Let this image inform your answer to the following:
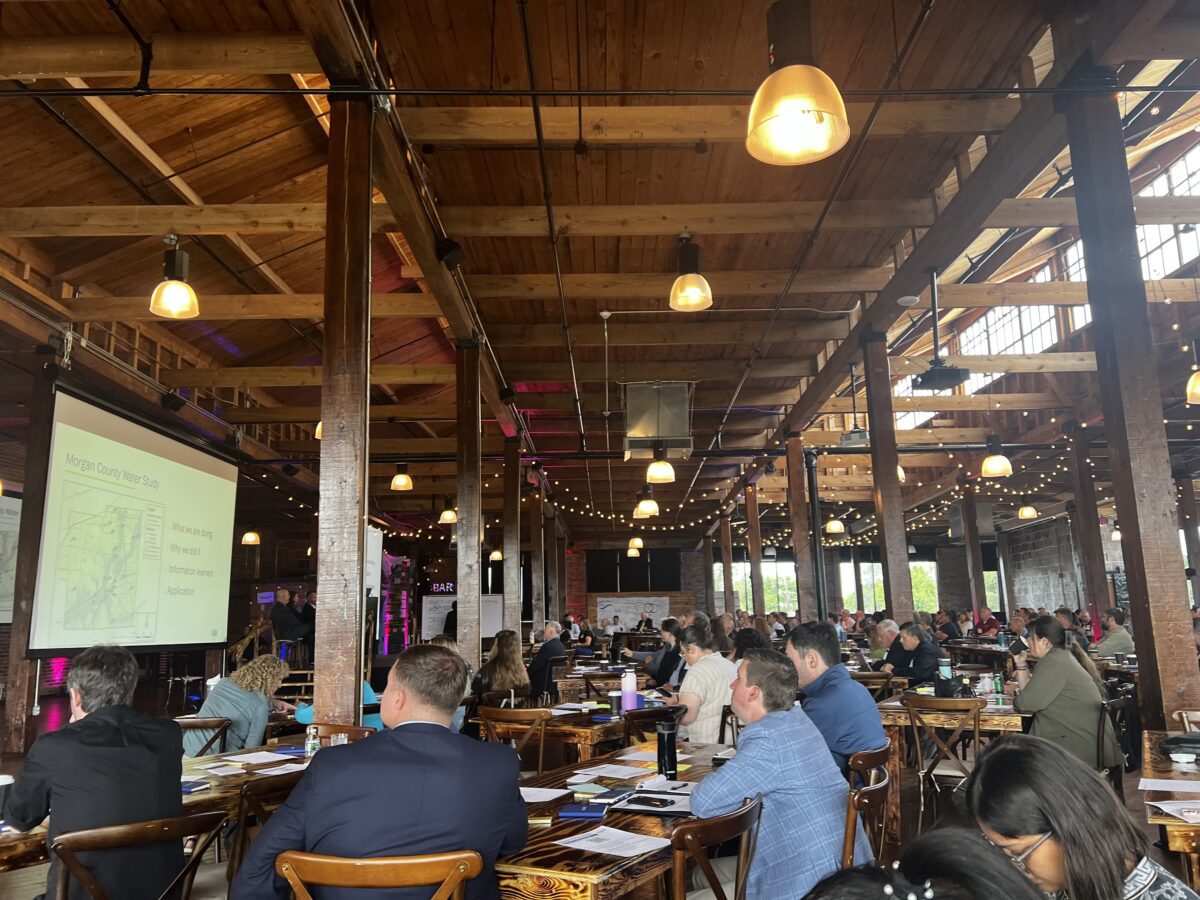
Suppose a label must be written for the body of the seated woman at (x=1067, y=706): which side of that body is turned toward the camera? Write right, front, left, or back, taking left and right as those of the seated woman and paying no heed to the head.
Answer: left

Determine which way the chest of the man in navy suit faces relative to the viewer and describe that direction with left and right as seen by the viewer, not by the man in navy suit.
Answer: facing away from the viewer

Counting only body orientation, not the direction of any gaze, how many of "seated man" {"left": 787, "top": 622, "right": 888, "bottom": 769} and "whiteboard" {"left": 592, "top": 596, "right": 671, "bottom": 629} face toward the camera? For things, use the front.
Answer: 1

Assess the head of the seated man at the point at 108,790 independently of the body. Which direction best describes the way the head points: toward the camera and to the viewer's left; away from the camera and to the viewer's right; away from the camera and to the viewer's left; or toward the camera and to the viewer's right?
away from the camera and to the viewer's left

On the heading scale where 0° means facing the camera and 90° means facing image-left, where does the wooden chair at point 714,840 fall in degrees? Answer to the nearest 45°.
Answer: approximately 135°

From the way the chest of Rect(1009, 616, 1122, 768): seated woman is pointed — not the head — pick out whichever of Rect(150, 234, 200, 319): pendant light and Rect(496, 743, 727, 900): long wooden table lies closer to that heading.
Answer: the pendant light

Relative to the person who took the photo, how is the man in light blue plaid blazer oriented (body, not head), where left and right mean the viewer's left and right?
facing away from the viewer and to the left of the viewer

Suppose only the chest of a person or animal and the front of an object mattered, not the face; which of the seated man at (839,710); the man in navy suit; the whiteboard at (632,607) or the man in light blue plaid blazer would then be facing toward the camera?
the whiteboard

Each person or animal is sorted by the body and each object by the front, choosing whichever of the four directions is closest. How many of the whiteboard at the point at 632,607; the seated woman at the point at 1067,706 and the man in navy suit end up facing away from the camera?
1

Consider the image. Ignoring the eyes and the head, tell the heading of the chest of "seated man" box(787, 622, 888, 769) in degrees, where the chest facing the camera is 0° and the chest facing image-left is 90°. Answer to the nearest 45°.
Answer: approximately 135°

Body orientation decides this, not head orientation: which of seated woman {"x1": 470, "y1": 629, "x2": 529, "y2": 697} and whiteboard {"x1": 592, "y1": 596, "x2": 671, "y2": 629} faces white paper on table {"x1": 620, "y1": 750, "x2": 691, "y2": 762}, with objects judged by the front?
the whiteboard

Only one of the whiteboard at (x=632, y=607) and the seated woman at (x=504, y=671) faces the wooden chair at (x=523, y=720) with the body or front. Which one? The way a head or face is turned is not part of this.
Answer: the whiteboard

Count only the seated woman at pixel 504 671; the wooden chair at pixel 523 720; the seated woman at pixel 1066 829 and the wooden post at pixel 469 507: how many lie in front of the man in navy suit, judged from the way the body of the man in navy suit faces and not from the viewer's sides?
3

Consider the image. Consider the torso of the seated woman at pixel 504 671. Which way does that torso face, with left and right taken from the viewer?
facing away from the viewer

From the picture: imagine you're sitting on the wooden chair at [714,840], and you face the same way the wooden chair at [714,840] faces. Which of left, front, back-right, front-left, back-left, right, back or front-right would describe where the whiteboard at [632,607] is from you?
front-right

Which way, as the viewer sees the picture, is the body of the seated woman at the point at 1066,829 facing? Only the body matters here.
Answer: to the viewer's left

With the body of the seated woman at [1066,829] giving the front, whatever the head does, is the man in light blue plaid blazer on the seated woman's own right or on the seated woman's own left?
on the seated woman's own right
